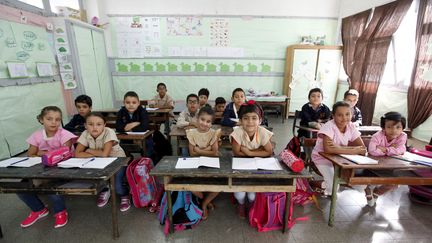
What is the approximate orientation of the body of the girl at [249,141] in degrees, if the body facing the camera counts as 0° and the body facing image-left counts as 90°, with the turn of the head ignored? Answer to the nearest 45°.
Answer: approximately 0°

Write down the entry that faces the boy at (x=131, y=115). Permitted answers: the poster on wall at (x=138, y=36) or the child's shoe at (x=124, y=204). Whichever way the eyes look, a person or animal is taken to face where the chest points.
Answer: the poster on wall

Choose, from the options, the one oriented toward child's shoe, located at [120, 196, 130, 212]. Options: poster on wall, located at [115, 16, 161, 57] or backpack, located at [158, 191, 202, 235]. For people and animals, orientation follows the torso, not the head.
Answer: the poster on wall

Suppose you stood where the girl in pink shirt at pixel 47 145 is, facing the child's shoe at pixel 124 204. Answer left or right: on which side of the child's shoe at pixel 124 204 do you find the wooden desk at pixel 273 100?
left

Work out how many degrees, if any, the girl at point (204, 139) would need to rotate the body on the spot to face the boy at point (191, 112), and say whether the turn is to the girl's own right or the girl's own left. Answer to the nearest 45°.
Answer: approximately 180°

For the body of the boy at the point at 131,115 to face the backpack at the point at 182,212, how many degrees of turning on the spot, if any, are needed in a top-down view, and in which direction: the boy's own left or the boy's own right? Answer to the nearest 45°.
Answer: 0° — they already face it

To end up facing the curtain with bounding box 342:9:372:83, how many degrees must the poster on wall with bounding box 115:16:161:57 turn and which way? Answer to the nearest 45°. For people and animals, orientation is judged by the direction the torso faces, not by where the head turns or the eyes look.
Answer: approximately 45° to its left

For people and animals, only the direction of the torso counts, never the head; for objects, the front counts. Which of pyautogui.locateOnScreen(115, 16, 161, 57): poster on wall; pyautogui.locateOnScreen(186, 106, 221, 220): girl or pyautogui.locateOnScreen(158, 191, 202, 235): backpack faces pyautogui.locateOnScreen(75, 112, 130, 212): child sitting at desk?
the poster on wall

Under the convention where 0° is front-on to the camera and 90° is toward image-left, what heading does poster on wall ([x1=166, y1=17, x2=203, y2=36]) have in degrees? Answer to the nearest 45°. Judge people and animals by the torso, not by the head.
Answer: approximately 0°
